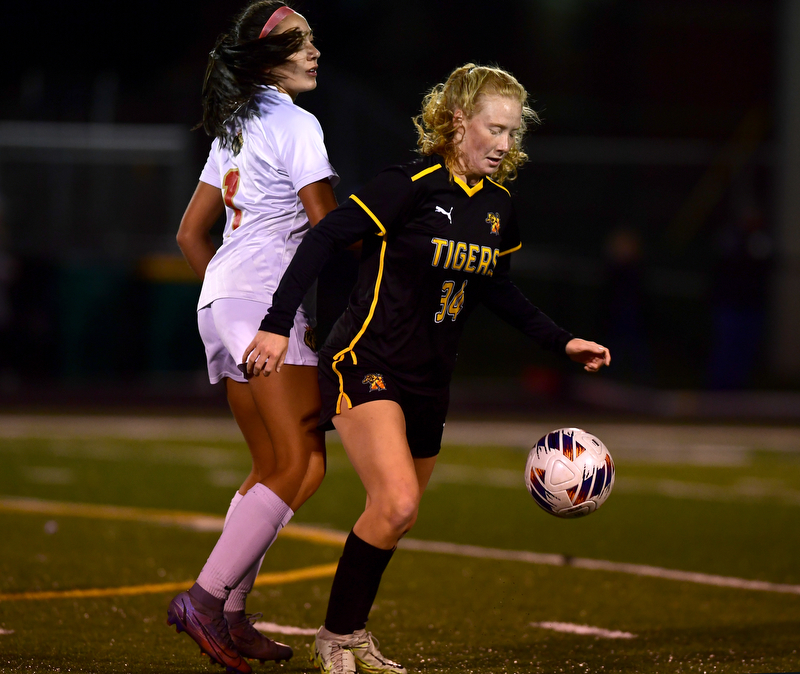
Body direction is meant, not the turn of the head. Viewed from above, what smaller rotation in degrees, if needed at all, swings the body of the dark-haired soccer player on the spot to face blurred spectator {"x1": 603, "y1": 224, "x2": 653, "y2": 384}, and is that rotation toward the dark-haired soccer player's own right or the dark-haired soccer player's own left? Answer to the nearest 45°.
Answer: approximately 45° to the dark-haired soccer player's own left

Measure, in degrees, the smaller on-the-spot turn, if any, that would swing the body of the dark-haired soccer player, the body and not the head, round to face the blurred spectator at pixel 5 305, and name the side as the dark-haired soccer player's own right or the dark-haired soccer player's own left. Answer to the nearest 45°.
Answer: approximately 45° to the dark-haired soccer player's own left

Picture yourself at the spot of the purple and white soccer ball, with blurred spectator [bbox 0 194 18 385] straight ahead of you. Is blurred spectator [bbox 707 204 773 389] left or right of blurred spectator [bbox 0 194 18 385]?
right

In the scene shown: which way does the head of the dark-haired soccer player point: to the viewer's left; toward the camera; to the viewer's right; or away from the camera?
to the viewer's right

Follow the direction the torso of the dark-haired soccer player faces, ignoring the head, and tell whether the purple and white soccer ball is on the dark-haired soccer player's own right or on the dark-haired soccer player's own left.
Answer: on the dark-haired soccer player's own right

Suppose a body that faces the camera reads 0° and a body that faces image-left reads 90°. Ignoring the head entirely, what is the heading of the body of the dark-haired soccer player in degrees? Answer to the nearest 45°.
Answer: approximately 225°

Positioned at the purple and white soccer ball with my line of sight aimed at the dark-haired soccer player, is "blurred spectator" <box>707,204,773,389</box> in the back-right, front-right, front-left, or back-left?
back-right
